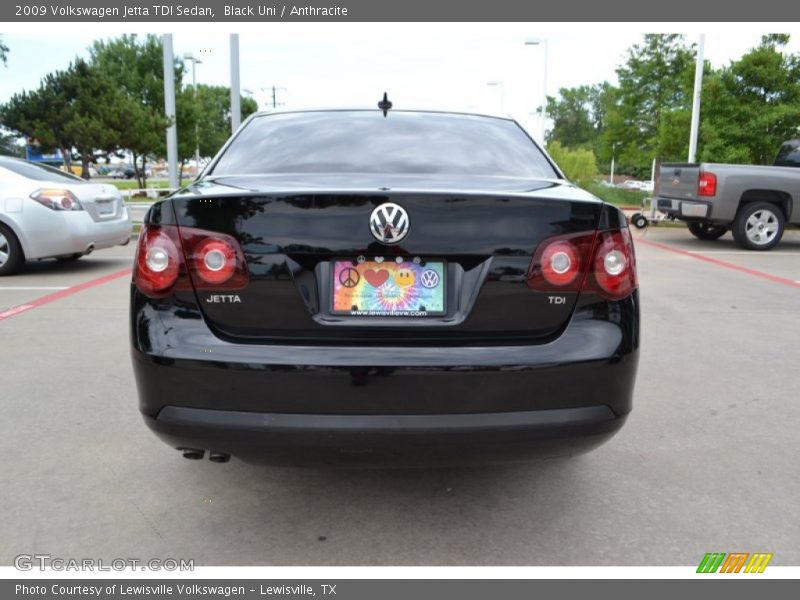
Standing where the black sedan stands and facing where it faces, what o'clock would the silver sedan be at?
The silver sedan is roughly at 11 o'clock from the black sedan.

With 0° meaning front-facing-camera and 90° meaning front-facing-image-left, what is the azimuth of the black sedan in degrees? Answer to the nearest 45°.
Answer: approximately 180°

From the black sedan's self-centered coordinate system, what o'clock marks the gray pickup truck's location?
The gray pickup truck is roughly at 1 o'clock from the black sedan.

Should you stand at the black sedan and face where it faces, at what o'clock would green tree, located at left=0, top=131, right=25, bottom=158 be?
The green tree is roughly at 11 o'clock from the black sedan.

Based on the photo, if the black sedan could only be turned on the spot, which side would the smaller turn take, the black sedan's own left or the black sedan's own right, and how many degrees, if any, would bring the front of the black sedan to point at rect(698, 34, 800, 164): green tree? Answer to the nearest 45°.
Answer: approximately 45° to the black sedan's own right

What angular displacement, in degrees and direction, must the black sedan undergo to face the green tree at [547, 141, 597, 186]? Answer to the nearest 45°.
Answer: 0° — it already faces it

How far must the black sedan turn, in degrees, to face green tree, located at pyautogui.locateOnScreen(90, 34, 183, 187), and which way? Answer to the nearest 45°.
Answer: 0° — it already faces it
